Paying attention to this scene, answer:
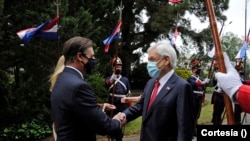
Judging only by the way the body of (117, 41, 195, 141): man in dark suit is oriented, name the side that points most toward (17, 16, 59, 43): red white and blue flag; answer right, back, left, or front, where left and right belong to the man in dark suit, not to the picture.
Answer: right

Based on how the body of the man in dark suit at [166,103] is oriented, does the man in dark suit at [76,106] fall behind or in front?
in front

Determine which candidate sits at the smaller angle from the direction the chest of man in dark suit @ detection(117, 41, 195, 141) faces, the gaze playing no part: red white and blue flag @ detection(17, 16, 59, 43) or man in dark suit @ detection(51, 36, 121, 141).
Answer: the man in dark suit

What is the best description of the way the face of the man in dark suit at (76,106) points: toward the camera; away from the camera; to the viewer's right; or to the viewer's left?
to the viewer's right

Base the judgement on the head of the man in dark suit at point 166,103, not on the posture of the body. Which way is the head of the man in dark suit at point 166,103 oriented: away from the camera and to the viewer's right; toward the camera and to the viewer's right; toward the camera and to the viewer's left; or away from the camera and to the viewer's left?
toward the camera and to the viewer's left

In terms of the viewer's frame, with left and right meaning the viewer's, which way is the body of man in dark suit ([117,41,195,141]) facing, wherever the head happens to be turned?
facing the viewer and to the left of the viewer

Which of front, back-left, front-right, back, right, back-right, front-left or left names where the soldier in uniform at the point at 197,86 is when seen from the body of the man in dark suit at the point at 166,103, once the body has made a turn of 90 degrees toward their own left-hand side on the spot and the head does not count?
back-left
